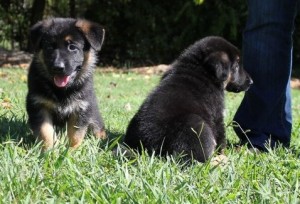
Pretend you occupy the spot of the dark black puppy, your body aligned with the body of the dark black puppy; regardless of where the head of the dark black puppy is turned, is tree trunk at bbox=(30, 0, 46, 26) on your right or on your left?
on your left

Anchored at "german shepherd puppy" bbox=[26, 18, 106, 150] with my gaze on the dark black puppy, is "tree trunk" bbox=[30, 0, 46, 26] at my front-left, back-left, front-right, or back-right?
back-left

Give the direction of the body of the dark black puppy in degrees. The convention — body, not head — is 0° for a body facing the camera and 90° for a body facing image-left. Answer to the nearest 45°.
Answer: approximately 225°

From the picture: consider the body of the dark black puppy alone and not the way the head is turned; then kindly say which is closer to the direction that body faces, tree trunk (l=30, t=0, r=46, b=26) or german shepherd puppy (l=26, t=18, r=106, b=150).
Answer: the tree trunk

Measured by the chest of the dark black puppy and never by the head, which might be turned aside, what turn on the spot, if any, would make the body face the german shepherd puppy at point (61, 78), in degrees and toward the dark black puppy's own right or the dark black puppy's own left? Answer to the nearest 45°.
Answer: approximately 135° to the dark black puppy's own left
